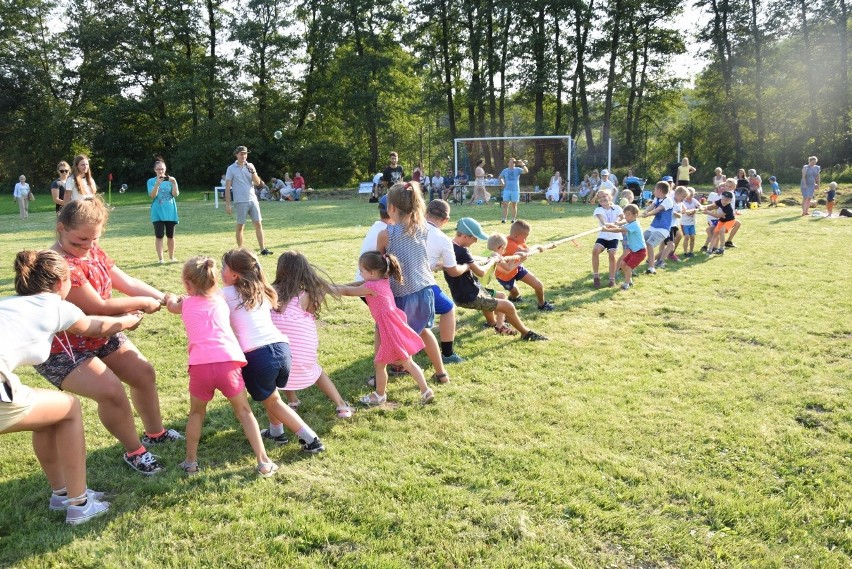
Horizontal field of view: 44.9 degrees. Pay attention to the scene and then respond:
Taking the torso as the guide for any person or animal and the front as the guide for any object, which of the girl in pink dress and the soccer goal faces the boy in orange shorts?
the soccer goal

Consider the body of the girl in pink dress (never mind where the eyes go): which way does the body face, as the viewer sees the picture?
to the viewer's left

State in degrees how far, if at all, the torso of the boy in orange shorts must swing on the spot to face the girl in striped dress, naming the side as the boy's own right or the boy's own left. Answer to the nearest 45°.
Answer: approximately 45° to the boy's own left

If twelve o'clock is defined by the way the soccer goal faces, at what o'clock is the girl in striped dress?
The girl in striped dress is roughly at 12 o'clock from the soccer goal.

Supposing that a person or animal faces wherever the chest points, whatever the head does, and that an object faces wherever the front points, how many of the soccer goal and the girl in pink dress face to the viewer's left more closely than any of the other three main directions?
1

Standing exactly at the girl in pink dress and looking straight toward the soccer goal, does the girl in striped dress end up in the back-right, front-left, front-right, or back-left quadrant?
back-left

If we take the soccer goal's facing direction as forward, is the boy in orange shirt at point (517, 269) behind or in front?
in front

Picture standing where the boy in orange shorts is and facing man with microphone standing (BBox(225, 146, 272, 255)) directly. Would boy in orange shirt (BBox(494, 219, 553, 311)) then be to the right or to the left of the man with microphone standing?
left

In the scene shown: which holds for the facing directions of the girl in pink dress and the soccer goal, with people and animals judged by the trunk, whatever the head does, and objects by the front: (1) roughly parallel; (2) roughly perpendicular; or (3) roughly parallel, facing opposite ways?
roughly perpendicular

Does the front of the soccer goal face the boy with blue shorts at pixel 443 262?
yes

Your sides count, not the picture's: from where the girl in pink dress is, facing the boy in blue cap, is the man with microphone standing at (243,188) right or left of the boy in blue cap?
left

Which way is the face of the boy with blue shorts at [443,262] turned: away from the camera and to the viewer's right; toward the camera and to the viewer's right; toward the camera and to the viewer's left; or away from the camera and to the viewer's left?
away from the camera and to the viewer's right
